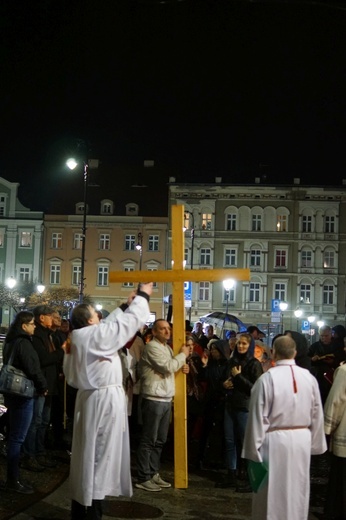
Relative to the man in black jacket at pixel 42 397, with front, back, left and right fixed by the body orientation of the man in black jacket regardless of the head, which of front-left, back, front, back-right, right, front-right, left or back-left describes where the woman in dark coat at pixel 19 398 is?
right

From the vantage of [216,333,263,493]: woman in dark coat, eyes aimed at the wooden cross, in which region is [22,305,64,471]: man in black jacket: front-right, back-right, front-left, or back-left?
front-right

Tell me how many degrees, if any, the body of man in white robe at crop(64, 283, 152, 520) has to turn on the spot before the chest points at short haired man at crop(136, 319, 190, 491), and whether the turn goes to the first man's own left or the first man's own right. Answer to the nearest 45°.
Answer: approximately 45° to the first man's own left

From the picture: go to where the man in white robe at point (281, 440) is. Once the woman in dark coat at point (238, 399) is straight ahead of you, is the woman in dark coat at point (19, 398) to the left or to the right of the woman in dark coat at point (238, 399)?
left

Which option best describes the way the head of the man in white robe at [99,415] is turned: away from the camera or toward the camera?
away from the camera

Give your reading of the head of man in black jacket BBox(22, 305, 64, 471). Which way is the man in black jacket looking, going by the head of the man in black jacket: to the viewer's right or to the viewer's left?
to the viewer's right

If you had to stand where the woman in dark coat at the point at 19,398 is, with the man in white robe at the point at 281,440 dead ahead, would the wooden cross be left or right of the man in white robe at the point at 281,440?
left

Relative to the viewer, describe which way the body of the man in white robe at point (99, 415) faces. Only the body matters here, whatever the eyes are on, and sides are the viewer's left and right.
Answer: facing away from the viewer and to the right of the viewer

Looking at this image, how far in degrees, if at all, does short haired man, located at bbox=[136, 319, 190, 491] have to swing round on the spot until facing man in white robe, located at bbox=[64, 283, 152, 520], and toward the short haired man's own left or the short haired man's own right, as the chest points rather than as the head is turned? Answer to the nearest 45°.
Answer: approximately 45° to the short haired man's own right

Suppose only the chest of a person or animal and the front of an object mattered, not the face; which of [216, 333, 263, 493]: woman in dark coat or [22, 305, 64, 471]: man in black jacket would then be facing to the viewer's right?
the man in black jacket

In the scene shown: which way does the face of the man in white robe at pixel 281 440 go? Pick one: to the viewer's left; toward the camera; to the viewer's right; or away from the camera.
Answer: away from the camera

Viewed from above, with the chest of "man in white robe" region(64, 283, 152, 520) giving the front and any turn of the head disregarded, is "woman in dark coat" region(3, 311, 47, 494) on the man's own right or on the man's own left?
on the man's own left
